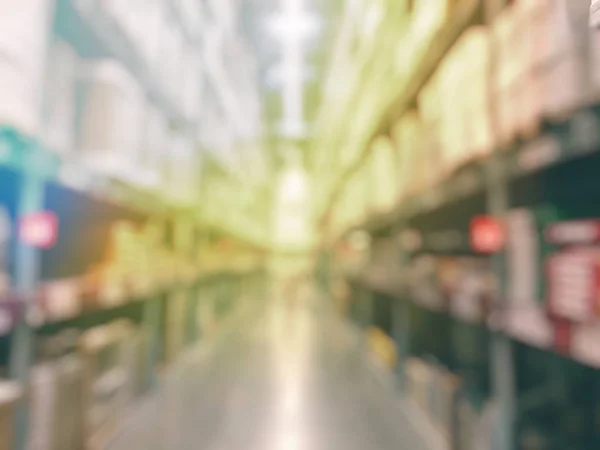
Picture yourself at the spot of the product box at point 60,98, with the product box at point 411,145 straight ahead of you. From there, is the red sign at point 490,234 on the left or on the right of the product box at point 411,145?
right

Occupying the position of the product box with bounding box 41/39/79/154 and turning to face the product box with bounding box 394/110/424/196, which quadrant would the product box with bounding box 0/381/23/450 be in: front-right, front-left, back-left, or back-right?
back-right

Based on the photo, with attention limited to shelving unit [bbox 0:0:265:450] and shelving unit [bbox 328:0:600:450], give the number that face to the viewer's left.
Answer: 1

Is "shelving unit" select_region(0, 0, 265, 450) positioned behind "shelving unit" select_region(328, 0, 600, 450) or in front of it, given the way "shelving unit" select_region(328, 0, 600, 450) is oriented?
in front

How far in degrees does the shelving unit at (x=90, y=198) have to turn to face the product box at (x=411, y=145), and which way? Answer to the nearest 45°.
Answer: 0° — it already faces it

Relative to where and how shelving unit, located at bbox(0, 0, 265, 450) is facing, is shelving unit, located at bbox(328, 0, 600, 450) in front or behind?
in front

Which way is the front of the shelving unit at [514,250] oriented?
to the viewer's left

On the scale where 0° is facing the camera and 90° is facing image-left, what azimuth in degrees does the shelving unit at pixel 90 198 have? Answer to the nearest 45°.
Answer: approximately 270°

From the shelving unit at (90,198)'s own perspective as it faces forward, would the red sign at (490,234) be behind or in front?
in front
